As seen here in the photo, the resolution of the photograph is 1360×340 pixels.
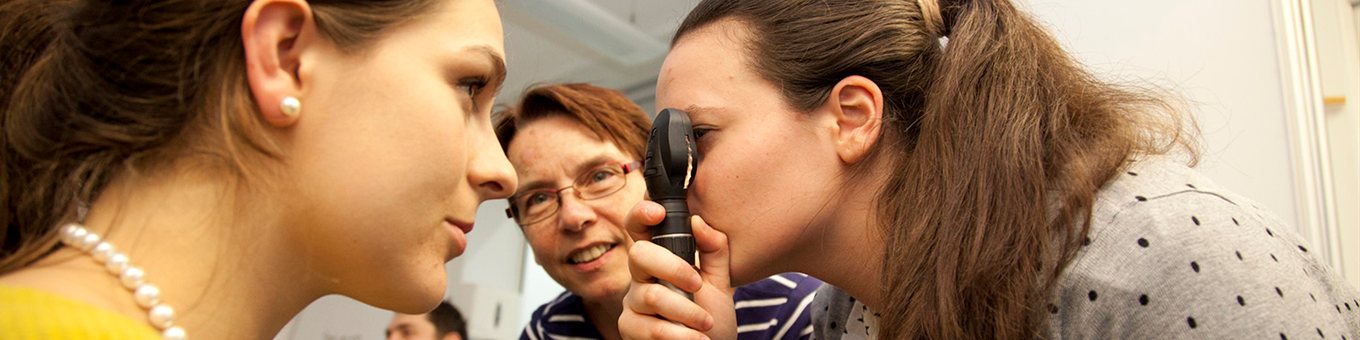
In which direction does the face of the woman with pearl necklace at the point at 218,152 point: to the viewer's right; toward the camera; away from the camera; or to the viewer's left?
to the viewer's right

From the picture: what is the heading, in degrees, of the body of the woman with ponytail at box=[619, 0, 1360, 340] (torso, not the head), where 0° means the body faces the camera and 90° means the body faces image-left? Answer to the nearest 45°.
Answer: approximately 90°

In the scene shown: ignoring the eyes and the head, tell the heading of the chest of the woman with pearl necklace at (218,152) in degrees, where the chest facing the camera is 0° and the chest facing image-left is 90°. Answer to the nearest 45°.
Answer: approximately 270°

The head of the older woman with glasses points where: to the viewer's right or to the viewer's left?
to the viewer's right
